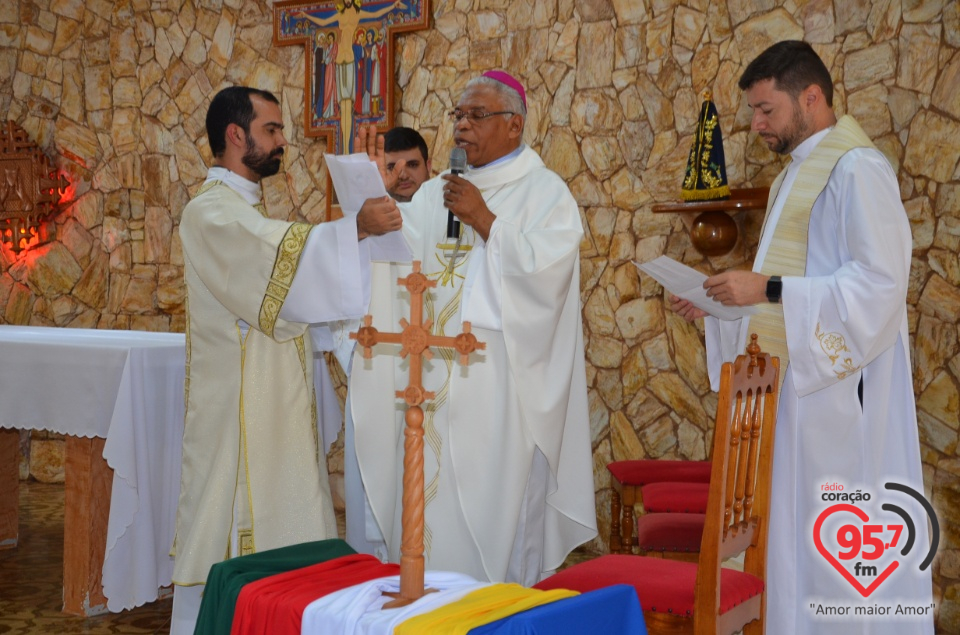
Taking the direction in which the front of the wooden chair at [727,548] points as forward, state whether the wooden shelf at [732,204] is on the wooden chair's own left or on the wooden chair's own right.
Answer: on the wooden chair's own right

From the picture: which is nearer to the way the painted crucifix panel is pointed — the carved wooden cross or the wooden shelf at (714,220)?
the carved wooden cross

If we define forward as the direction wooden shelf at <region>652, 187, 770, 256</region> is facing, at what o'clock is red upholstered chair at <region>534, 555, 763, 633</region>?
The red upholstered chair is roughly at 12 o'clock from the wooden shelf.

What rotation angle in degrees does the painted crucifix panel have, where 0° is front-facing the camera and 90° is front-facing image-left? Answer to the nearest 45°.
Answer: approximately 0°

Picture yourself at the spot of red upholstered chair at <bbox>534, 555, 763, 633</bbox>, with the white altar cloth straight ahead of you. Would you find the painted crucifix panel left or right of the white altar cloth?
right
